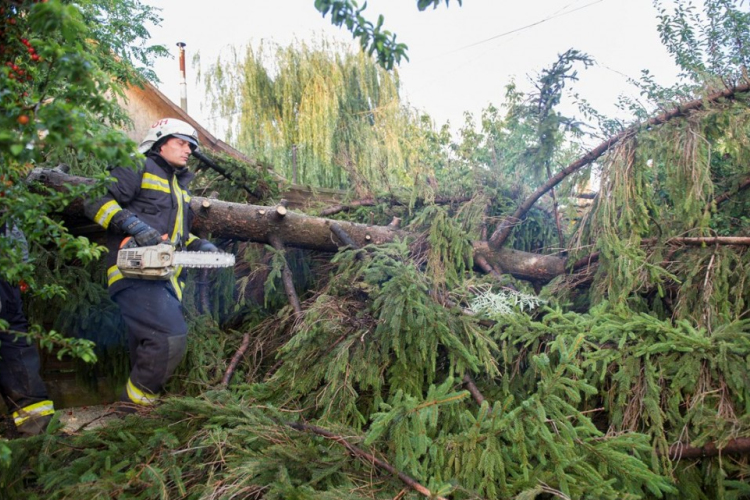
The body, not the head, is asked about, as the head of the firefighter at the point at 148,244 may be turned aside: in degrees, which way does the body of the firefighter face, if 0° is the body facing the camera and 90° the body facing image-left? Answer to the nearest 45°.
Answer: approximately 315°

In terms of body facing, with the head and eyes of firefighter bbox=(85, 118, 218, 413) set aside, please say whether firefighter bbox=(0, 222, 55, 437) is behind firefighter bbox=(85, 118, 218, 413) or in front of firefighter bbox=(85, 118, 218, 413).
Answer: behind

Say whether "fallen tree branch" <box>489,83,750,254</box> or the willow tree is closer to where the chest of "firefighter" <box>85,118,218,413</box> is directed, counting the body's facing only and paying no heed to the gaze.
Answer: the fallen tree branch
